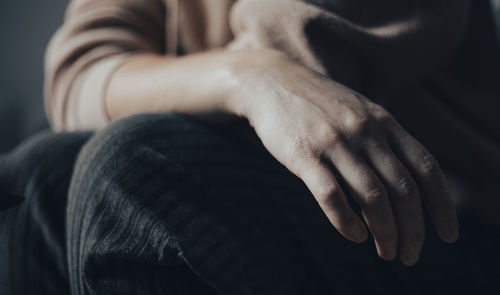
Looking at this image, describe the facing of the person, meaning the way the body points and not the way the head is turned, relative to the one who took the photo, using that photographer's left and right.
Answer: facing the viewer
